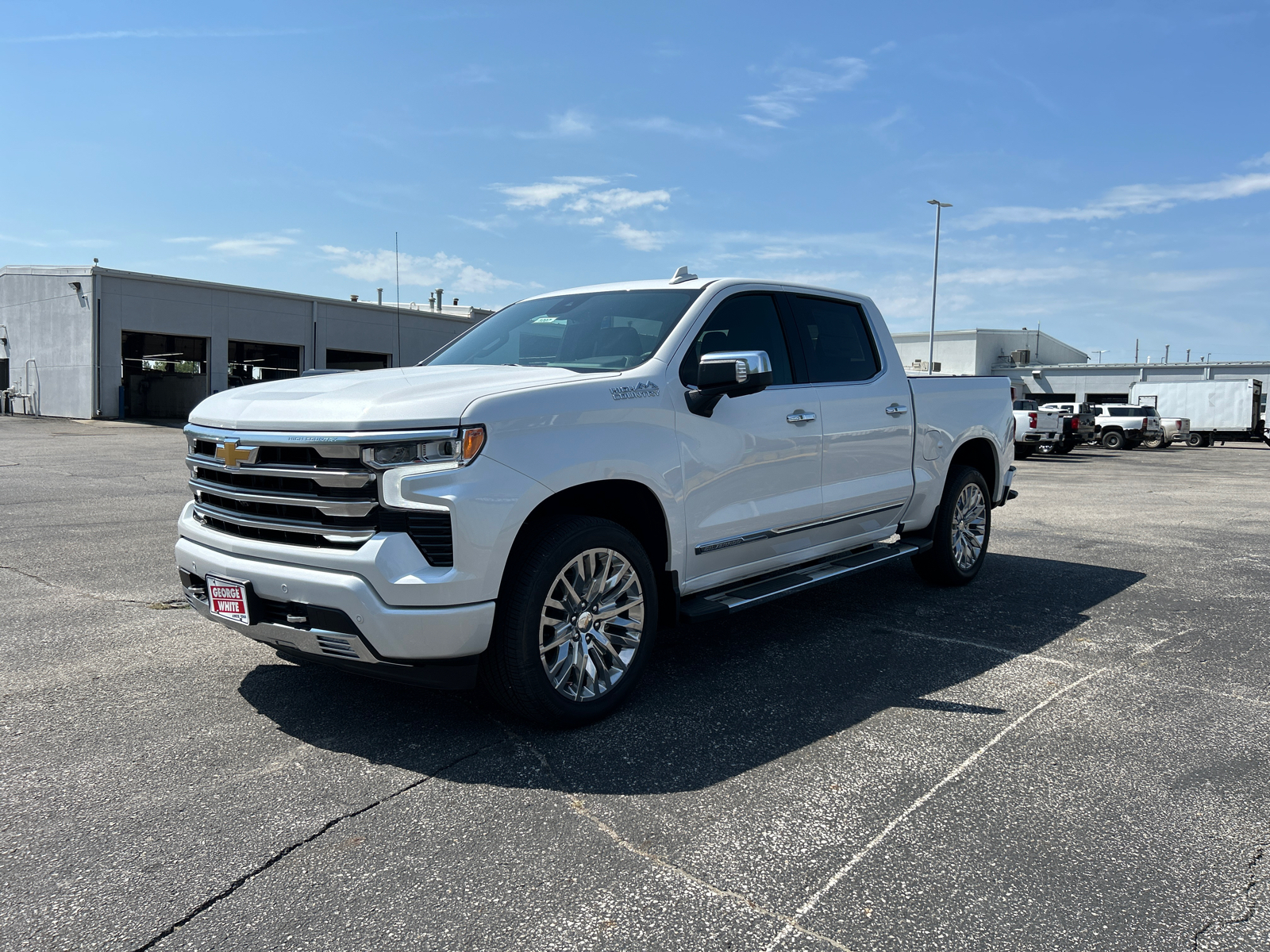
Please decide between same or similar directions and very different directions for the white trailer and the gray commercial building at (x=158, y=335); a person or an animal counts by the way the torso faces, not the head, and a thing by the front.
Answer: very different directions

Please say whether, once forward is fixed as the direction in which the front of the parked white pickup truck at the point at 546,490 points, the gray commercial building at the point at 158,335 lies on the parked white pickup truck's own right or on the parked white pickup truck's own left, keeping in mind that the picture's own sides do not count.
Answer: on the parked white pickup truck's own right

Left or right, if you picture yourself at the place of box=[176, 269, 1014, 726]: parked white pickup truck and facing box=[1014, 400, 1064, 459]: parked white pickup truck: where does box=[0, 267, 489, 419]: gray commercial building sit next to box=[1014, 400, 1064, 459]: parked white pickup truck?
left

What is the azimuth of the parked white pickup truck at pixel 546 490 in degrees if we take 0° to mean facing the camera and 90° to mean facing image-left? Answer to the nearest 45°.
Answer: approximately 45°

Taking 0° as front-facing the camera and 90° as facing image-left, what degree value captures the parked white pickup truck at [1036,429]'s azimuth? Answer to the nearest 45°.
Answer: approximately 135°

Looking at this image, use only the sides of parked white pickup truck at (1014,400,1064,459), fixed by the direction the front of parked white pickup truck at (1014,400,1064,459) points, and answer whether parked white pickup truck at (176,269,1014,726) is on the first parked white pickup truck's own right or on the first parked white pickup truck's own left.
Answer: on the first parked white pickup truck's own left

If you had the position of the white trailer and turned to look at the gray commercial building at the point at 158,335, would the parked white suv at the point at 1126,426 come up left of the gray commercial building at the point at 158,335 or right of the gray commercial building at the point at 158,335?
left

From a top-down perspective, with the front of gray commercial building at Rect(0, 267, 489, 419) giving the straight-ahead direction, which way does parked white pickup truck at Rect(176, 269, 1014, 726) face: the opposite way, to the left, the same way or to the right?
to the right
